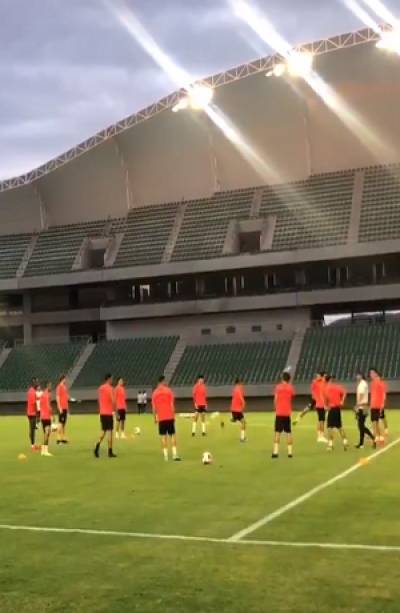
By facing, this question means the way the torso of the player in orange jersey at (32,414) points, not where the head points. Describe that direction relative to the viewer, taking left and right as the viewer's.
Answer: facing to the right of the viewer

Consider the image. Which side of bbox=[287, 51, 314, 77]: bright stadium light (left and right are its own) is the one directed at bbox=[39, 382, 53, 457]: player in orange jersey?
front

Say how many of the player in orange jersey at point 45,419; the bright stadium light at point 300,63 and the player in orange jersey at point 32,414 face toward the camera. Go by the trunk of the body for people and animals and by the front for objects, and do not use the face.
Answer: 1

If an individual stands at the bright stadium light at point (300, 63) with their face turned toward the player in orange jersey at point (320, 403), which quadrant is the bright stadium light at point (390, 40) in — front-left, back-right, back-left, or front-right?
front-left

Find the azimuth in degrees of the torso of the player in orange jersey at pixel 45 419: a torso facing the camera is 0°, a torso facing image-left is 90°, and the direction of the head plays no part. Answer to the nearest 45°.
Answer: approximately 270°

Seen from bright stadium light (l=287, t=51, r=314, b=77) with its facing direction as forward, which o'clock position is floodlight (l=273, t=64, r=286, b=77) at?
The floodlight is roughly at 3 o'clock from the bright stadium light.

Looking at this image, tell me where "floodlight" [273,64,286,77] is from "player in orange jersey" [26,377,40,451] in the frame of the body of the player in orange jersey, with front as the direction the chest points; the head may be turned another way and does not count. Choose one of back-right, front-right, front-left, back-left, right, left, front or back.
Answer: front-left

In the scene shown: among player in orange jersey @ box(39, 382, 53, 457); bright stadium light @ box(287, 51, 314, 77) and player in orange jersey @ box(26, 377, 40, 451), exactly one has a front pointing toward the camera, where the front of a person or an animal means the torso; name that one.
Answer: the bright stadium light

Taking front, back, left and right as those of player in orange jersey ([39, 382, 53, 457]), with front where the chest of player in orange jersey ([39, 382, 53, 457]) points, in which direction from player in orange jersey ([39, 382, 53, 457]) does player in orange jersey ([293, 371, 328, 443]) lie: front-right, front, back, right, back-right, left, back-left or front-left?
front

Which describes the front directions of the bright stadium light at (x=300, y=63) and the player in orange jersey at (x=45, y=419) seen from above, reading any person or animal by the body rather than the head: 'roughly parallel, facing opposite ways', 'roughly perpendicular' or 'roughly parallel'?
roughly perpendicular

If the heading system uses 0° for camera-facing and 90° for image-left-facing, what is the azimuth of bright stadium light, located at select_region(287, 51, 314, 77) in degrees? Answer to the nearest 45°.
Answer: approximately 0°

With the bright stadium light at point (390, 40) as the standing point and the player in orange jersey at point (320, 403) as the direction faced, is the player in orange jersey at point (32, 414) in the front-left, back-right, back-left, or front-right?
front-right

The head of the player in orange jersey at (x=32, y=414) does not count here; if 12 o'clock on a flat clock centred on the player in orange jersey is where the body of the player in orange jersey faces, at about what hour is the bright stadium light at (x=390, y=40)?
The bright stadium light is roughly at 11 o'clock from the player in orange jersey.
